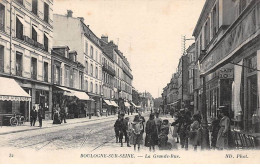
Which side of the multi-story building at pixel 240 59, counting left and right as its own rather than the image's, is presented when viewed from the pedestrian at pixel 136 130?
front

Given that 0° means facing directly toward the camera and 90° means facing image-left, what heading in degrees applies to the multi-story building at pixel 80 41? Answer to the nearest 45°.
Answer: approximately 315°

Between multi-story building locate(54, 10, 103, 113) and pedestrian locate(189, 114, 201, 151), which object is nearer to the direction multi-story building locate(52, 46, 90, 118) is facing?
the pedestrian

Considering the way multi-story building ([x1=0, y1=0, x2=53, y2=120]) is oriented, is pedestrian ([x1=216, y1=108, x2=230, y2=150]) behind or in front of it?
in front

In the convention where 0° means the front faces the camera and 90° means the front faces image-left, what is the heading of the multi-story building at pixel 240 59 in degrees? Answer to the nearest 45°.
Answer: approximately 45°

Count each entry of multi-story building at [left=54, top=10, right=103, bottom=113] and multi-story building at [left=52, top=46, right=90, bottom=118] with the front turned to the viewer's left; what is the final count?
0

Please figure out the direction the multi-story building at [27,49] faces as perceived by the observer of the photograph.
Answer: facing the viewer and to the right of the viewer
